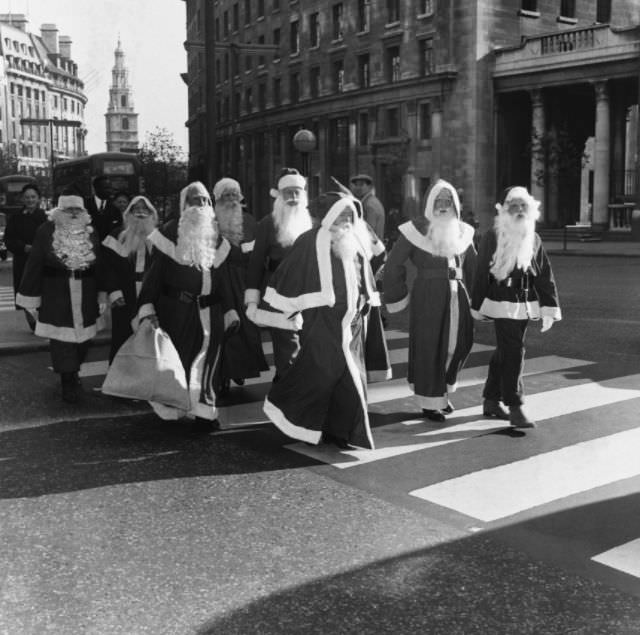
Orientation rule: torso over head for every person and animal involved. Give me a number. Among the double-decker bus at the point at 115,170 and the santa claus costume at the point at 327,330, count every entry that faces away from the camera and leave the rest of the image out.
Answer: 0

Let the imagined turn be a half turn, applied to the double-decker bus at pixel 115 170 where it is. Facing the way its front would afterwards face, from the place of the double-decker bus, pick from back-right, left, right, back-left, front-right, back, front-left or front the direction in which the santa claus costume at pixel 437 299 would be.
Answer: back-left

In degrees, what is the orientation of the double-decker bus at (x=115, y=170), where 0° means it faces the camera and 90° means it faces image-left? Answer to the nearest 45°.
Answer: approximately 315°

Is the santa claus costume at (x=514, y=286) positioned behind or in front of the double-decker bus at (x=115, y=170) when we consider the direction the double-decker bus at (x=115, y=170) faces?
in front

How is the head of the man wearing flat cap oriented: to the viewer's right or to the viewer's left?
to the viewer's left

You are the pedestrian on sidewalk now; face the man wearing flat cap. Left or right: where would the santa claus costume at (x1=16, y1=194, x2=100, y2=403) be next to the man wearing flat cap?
right

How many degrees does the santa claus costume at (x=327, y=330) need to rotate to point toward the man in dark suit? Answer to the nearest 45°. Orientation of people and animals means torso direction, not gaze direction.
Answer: approximately 180°

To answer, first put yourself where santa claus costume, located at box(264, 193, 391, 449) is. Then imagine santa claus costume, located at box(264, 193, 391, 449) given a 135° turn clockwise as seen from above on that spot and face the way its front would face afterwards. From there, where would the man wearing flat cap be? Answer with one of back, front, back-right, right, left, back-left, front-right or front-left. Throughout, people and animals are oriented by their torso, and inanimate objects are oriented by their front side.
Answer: right

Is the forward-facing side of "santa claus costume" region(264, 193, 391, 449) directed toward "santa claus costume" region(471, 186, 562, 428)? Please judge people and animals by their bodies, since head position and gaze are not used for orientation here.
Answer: no

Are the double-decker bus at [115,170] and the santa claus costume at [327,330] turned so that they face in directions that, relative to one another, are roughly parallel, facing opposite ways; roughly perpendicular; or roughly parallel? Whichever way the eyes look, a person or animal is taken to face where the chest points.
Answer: roughly parallel

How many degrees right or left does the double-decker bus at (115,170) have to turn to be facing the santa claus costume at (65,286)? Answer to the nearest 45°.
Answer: approximately 45° to its right

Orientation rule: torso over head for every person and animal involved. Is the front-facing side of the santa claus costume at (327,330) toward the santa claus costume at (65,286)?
no

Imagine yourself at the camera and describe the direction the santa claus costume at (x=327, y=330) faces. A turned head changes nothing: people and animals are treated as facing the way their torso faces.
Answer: facing the viewer and to the right of the viewer

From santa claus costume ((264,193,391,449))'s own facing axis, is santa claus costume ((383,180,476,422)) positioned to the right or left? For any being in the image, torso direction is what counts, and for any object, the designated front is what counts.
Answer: on its left

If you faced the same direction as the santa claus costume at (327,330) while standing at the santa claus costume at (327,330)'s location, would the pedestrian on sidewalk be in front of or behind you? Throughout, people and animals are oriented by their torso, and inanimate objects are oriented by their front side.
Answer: behind

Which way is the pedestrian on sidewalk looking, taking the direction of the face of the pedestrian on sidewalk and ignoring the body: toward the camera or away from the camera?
toward the camera
